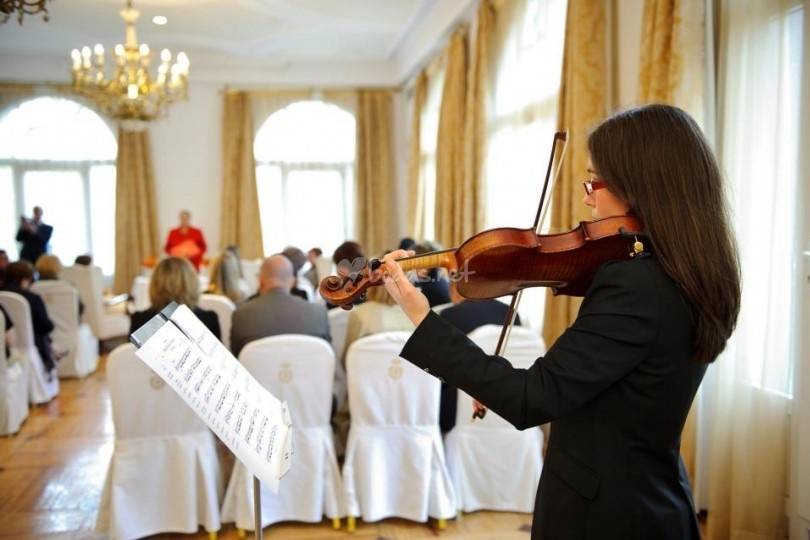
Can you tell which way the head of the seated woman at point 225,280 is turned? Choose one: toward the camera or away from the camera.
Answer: away from the camera

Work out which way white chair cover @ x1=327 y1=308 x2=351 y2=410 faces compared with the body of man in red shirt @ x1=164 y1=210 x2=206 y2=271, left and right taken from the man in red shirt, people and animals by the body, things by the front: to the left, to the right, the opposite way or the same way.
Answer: the opposite way

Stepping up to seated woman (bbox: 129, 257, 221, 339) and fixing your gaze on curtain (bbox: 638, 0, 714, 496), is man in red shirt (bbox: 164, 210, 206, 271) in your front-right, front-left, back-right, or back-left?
back-left

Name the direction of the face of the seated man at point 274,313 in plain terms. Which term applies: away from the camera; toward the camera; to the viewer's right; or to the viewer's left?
away from the camera

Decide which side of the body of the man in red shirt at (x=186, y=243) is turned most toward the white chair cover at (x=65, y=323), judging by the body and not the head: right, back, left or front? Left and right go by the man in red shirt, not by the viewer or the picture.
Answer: front

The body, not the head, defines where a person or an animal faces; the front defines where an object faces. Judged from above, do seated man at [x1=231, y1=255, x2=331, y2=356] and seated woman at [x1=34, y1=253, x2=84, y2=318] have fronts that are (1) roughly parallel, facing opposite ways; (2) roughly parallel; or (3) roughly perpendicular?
roughly parallel

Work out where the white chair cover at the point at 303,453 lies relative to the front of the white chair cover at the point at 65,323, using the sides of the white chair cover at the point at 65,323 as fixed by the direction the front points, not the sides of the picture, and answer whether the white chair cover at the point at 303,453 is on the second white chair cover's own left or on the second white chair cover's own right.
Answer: on the second white chair cover's own right

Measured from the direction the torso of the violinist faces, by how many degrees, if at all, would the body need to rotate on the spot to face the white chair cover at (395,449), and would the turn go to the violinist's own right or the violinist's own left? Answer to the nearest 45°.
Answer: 0° — they already face it

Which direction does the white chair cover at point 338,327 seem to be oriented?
away from the camera

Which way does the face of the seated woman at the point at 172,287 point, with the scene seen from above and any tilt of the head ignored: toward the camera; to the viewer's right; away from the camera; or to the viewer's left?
away from the camera

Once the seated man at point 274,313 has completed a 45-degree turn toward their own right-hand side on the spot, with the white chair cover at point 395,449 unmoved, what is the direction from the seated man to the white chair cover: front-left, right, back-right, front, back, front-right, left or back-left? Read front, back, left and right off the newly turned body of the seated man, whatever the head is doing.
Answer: right

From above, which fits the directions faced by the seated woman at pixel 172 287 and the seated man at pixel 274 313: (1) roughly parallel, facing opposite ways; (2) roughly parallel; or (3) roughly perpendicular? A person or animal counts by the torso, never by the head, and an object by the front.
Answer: roughly parallel

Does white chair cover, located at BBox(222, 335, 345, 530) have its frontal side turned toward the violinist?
no

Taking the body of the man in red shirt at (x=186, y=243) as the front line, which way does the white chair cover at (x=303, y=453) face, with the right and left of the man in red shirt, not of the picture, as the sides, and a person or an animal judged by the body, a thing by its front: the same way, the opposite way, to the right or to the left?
the opposite way

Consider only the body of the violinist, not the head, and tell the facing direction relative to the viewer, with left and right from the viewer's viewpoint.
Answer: facing away from the viewer and to the left of the viewer

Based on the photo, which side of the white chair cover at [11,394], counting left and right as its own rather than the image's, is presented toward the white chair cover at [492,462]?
right

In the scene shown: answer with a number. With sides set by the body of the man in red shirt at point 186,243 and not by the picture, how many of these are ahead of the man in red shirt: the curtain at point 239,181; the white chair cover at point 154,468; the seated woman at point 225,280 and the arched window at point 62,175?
2

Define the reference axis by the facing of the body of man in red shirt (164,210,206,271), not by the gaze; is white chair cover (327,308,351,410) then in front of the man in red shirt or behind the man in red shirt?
in front

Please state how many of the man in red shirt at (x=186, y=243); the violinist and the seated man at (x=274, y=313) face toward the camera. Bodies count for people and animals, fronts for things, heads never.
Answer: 1

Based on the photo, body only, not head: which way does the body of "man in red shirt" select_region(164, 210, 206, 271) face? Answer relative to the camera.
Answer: toward the camera
